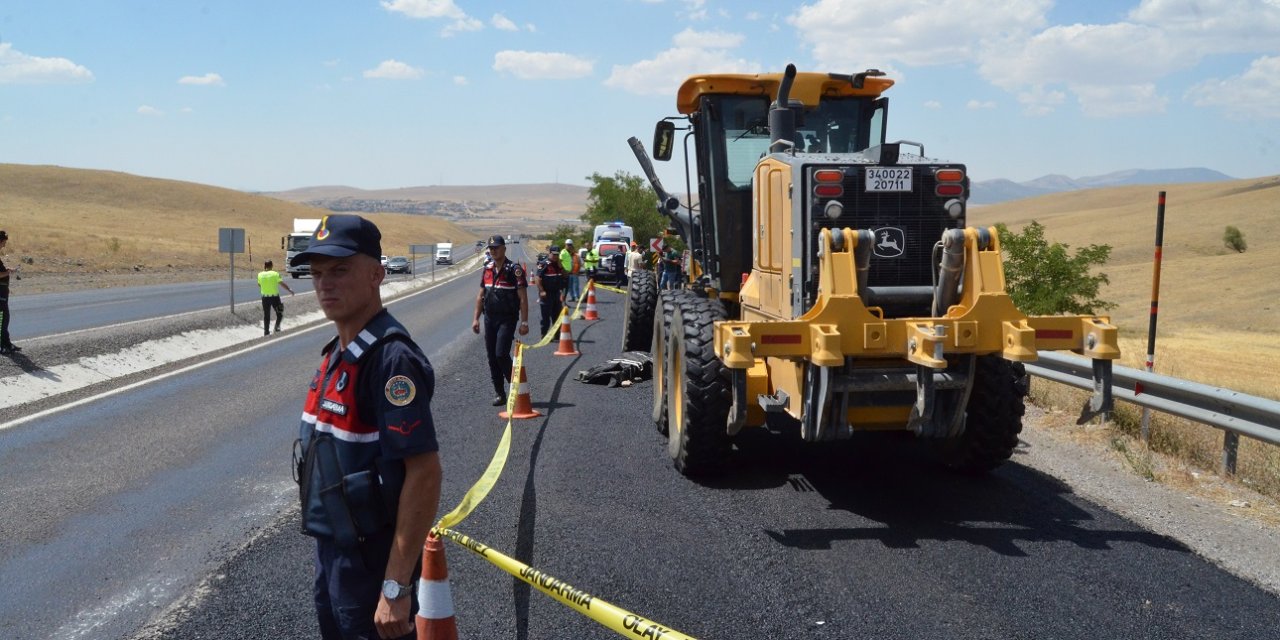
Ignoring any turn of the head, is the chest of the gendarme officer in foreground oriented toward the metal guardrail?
no

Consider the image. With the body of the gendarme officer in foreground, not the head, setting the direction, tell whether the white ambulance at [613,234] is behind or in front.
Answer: behind

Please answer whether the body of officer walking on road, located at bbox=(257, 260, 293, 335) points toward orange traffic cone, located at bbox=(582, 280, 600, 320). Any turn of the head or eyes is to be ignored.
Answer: no

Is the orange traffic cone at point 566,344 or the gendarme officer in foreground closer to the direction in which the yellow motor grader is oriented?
the orange traffic cone

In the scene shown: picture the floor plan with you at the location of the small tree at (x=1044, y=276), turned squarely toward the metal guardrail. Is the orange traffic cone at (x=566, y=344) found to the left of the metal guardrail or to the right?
right

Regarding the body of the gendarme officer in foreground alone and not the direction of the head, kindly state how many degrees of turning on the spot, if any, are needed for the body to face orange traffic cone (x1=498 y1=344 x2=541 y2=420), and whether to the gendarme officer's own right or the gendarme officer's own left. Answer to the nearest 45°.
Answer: approximately 135° to the gendarme officer's own right

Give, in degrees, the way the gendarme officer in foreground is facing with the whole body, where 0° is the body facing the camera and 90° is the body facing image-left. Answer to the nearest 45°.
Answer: approximately 45°

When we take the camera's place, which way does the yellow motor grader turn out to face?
facing away from the viewer
